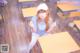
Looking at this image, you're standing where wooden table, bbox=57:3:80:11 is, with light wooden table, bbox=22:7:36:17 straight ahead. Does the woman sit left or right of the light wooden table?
left

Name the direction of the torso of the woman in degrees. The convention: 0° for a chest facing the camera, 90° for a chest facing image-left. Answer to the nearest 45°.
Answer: approximately 0°

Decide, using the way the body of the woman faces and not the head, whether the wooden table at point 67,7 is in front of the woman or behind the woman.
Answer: behind

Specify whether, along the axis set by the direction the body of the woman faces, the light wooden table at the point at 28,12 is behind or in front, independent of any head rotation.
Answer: behind
